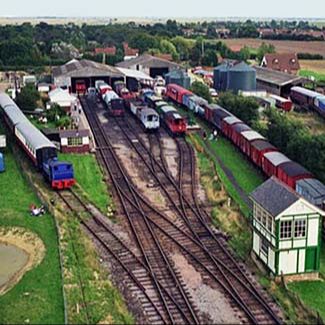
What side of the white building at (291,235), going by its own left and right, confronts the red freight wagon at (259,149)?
back

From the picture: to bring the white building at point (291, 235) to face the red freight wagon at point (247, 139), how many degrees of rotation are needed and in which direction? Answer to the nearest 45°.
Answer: approximately 180°

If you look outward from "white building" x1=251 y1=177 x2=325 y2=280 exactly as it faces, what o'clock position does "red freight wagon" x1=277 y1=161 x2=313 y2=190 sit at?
The red freight wagon is roughly at 6 o'clock from the white building.

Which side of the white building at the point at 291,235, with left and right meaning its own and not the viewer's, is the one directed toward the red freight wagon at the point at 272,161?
back

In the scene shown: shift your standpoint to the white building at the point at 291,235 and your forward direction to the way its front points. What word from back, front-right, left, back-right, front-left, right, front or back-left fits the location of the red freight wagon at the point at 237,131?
back

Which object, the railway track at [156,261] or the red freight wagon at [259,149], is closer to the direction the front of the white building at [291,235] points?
the railway track

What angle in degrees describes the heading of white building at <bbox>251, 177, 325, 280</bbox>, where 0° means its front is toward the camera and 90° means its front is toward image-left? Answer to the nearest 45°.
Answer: approximately 0°

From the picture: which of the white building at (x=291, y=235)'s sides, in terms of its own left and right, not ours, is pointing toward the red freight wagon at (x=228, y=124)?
back
